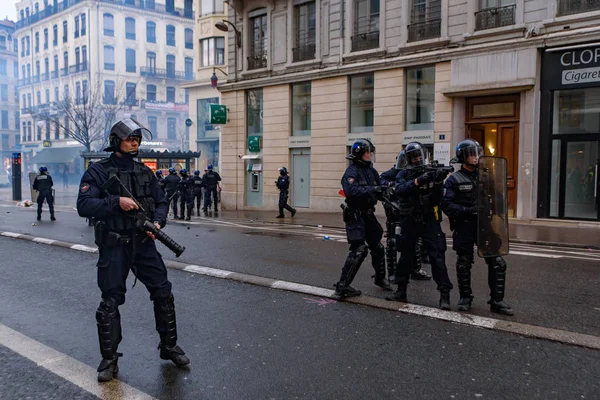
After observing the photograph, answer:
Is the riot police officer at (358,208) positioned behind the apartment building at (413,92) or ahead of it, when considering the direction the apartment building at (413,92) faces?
ahead

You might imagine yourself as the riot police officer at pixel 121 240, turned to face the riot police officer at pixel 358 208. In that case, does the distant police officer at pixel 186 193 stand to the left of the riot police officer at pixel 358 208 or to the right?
left

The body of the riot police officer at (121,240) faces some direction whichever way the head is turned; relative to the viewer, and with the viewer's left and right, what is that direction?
facing the viewer and to the right of the viewer

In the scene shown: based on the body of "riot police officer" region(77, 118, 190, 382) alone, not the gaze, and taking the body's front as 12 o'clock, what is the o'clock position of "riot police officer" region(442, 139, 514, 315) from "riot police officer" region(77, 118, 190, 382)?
"riot police officer" region(442, 139, 514, 315) is roughly at 10 o'clock from "riot police officer" region(77, 118, 190, 382).

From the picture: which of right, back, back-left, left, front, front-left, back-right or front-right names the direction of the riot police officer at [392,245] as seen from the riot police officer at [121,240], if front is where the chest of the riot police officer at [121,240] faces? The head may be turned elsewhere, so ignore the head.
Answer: left

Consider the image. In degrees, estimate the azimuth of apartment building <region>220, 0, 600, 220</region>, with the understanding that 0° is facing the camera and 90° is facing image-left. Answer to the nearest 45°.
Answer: approximately 45°

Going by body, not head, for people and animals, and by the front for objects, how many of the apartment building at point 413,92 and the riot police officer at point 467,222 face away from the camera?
0

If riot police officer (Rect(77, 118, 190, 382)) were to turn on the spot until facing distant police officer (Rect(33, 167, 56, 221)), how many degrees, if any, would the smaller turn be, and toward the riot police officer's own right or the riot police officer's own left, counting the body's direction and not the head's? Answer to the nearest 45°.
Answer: approximately 135° to the riot police officer's own left

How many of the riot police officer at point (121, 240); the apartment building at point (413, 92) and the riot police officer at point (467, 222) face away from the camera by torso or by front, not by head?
0
